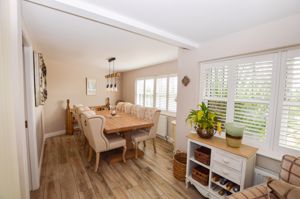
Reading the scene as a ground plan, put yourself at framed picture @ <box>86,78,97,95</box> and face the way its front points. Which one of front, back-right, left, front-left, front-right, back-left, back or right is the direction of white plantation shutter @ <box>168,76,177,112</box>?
front-left

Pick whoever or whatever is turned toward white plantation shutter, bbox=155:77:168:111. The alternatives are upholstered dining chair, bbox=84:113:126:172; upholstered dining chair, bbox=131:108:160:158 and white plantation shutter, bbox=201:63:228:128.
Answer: upholstered dining chair, bbox=84:113:126:172

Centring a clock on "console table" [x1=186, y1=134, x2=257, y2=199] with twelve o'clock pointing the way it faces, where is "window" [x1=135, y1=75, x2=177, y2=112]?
The window is roughly at 3 o'clock from the console table.

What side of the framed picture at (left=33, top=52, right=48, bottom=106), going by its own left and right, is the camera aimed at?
right

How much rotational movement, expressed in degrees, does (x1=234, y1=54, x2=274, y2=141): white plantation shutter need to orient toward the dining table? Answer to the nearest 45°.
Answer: approximately 45° to its right

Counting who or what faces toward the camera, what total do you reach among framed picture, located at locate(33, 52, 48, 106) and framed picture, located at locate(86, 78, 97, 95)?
1

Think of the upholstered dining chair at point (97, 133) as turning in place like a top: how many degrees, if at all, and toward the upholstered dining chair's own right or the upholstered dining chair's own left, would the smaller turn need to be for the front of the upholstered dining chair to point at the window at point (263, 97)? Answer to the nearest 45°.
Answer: approximately 90° to the upholstered dining chair's own right

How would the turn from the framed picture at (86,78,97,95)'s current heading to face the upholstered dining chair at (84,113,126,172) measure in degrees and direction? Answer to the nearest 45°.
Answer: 0° — it already faces it

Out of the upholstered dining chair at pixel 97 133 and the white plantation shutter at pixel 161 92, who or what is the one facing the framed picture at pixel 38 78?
the white plantation shutter

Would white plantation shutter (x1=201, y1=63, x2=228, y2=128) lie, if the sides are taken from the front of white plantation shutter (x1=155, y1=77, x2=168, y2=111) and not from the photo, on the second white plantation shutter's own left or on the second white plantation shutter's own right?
on the second white plantation shutter's own left

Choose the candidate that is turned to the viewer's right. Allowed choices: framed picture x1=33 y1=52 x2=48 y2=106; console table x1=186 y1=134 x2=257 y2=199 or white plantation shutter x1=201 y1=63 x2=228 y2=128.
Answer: the framed picture
